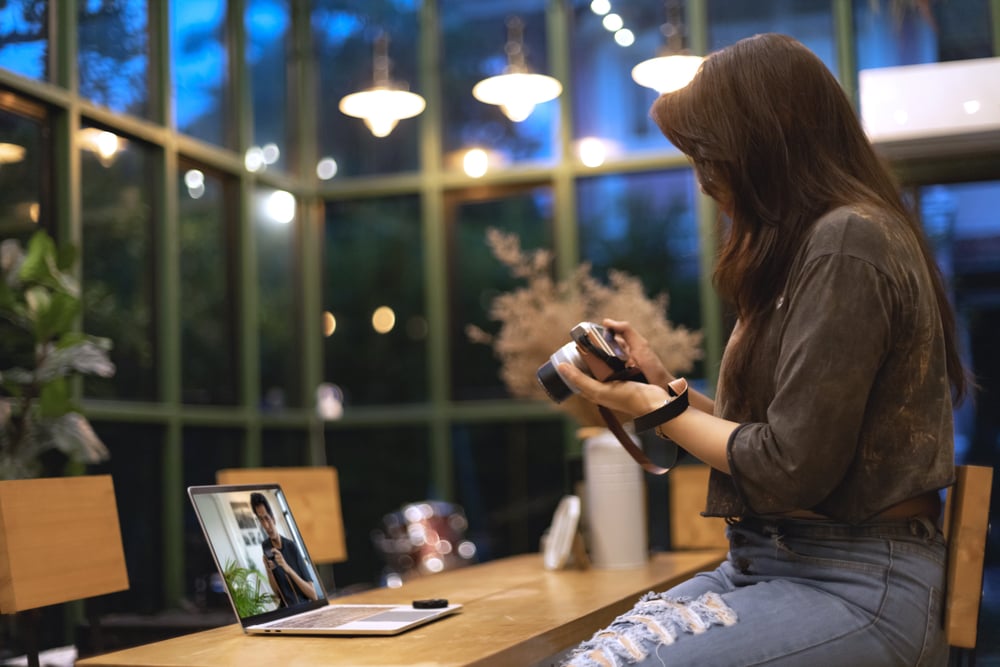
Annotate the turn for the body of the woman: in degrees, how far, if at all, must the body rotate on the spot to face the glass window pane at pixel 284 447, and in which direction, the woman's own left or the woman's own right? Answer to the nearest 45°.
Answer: approximately 45° to the woman's own right

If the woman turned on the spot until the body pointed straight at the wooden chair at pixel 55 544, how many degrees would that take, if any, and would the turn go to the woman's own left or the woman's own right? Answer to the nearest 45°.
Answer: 0° — they already face it

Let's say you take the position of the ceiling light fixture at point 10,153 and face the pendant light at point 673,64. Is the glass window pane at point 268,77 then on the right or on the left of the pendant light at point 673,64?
left

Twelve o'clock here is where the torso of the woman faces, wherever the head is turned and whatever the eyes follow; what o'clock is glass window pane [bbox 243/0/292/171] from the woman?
The glass window pane is roughly at 2 o'clock from the woman.

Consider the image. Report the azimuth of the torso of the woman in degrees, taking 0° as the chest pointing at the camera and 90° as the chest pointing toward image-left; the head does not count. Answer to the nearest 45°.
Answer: approximately 90°

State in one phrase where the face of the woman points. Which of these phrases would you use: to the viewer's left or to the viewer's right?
to the viewer's left

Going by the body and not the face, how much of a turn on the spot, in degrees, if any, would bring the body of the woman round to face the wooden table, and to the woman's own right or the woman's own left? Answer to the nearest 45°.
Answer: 0° — they already face it

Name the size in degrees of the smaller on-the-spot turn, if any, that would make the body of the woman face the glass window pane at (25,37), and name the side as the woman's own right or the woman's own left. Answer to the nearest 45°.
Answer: approximately 45° to the woman's own right
